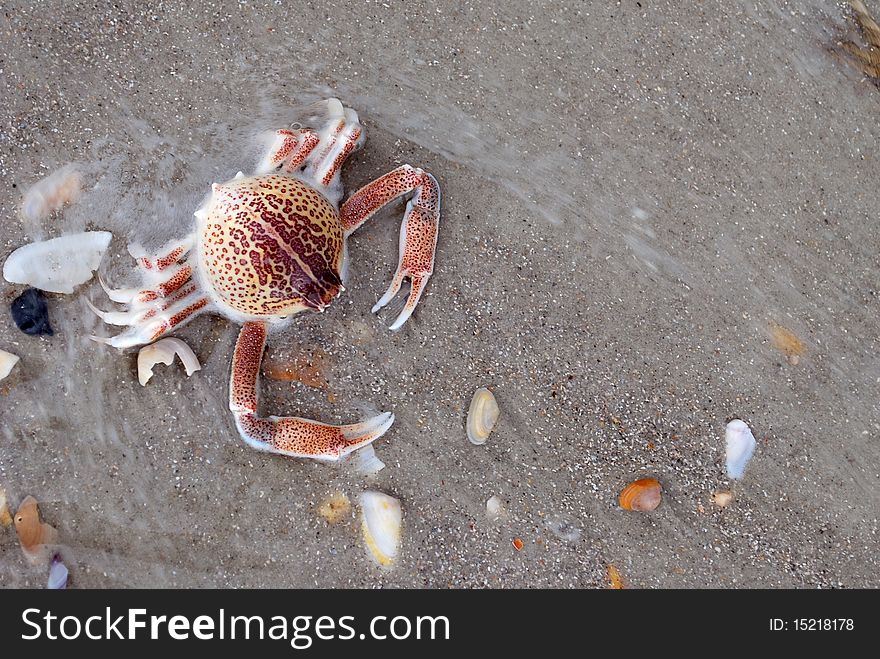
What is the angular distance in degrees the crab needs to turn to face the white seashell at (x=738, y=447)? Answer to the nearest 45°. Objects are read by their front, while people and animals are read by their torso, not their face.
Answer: approximately 45° to its left

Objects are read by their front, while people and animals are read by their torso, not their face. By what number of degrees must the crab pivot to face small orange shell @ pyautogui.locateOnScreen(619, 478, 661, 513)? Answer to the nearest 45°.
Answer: approximately 45° to its left

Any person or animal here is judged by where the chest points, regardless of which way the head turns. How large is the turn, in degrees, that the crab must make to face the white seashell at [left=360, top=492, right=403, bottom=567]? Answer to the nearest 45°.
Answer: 0° — it already faces it

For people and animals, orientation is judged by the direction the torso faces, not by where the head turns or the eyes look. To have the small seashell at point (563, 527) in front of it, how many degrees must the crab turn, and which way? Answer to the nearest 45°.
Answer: approximately 45° to its left

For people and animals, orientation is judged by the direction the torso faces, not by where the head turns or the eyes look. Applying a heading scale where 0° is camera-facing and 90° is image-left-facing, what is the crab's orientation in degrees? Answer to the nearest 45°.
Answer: approximately 315°

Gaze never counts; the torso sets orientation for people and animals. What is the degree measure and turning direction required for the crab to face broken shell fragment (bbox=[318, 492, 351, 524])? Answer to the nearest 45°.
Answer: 0° — it already faces it

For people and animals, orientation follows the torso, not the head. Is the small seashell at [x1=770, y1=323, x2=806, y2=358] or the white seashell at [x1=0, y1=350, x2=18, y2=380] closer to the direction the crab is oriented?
the small seashell

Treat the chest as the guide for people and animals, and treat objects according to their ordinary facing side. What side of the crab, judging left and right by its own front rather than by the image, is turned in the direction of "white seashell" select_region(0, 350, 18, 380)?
right
